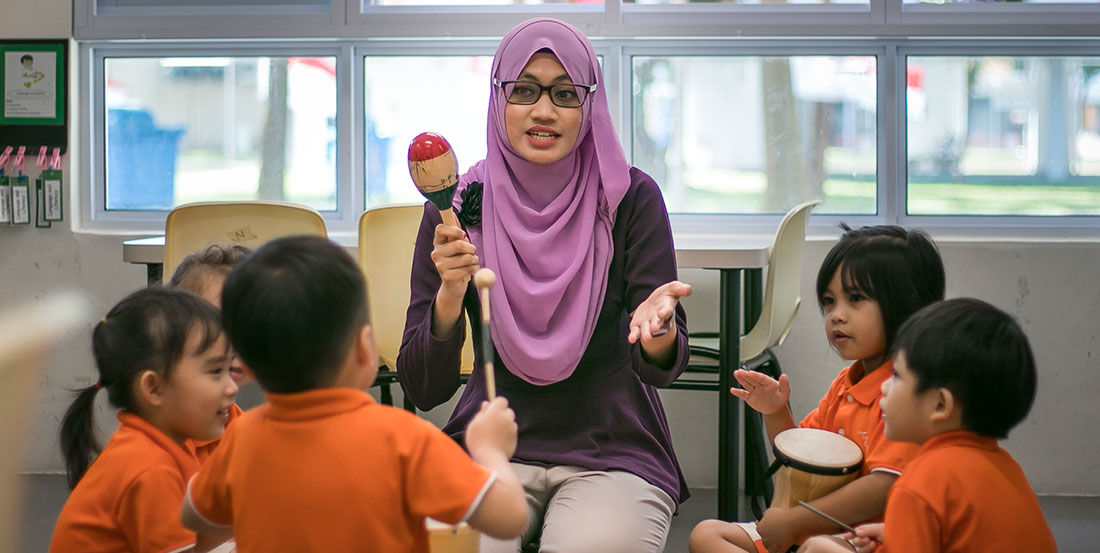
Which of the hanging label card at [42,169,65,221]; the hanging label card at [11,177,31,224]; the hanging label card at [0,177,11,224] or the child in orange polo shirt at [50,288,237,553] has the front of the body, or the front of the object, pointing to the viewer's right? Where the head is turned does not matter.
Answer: the child in orange polo shirt

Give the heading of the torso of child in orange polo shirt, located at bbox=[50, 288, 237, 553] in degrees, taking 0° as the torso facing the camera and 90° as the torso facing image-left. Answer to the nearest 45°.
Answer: approximately 270°

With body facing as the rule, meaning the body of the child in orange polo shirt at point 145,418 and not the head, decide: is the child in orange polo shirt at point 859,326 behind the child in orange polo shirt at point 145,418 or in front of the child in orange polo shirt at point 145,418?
in front

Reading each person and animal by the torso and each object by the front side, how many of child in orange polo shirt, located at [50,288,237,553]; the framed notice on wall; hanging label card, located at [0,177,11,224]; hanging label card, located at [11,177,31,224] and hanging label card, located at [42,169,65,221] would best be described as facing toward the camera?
4

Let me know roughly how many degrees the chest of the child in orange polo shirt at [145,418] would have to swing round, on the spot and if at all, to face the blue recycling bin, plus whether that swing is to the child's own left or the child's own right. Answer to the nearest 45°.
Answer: approximately 90° to the child's own left

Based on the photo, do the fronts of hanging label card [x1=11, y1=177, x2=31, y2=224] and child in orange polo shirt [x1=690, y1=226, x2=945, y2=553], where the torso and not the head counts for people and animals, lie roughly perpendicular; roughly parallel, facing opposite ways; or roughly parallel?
roughly perpendicular

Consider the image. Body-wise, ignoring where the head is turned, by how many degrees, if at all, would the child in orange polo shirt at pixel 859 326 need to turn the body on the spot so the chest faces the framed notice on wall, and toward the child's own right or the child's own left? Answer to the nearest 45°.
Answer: approximately 90° to the child's own right

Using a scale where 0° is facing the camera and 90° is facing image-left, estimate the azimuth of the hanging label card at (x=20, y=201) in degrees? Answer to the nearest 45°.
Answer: approximately 0°

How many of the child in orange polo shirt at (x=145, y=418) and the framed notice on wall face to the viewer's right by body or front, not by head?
1

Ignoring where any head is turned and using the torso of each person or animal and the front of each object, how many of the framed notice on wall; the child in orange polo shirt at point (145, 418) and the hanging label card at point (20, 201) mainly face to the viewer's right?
1

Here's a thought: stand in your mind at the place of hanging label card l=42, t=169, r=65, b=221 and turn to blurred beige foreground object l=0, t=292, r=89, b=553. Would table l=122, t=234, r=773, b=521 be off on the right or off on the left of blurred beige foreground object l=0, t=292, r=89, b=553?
left
